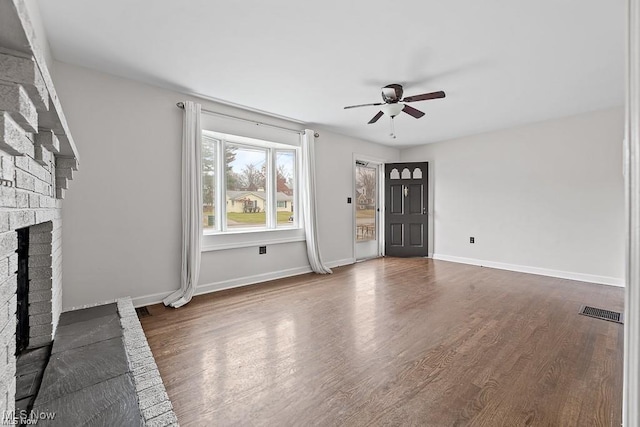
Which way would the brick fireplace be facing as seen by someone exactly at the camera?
facing to the right of the viewer

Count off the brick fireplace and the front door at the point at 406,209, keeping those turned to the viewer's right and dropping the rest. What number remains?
1

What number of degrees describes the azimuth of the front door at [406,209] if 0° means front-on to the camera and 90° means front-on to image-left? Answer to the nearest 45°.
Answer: approximately 0°

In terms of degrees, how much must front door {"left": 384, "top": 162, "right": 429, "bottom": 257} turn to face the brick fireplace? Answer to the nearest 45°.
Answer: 0° — it already faces it

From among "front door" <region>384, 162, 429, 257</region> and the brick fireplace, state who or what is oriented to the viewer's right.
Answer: the brick fireplace

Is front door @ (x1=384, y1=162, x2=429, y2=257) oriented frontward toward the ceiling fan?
yes
